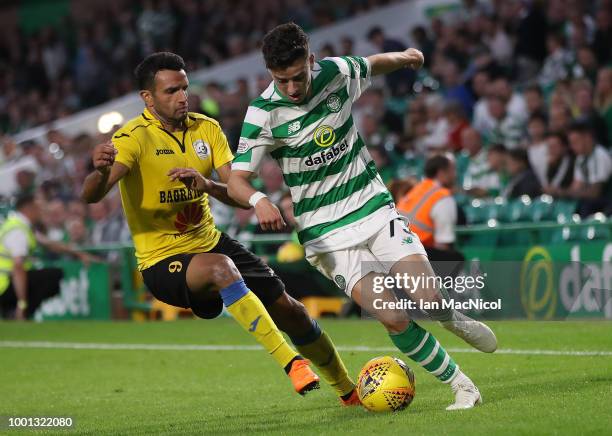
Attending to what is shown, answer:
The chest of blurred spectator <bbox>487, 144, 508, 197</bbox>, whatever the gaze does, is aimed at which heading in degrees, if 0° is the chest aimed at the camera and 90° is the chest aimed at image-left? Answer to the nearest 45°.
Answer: approximately 45°

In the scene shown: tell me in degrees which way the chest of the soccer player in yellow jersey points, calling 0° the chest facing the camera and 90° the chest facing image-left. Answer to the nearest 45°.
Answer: approximately 315°

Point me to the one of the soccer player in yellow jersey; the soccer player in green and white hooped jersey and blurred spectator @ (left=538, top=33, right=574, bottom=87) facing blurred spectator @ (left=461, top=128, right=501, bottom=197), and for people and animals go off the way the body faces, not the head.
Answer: blurred spectator @ (left=538, top=33, right=574, bottom=87)

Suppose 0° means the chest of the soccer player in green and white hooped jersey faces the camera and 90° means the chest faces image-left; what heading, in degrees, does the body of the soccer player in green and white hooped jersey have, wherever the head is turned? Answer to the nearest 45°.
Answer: approximately 0°

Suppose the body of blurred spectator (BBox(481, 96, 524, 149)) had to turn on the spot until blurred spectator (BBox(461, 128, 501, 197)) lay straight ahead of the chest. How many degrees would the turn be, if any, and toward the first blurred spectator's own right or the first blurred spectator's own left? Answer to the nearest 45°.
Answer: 0° — they already face them
